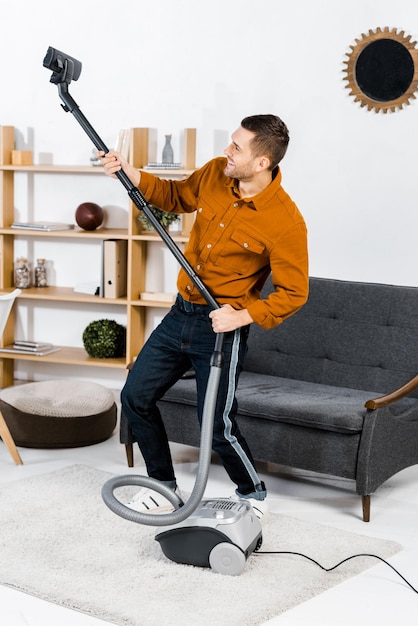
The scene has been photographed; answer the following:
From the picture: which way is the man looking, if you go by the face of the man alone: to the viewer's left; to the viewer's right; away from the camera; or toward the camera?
to the viewer's left

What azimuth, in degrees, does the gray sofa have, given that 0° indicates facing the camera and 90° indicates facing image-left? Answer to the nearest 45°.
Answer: approximately 45°

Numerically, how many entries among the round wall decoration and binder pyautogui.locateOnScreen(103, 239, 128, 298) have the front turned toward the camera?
2

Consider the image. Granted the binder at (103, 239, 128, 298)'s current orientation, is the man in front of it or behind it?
in front

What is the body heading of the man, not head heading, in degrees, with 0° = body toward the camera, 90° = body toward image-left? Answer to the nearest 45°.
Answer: approximately 45°

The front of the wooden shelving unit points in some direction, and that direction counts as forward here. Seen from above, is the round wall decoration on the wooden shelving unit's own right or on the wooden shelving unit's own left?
on the wooden shelving unit's own left

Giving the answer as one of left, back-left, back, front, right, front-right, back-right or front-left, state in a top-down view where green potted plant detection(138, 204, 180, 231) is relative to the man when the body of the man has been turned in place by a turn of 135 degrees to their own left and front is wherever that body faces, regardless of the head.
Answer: left

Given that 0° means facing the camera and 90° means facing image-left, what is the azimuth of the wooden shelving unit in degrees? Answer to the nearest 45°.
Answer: approximately 0°

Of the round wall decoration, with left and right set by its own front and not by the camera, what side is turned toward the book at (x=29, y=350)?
right

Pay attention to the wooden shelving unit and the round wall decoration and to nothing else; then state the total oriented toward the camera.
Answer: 2
